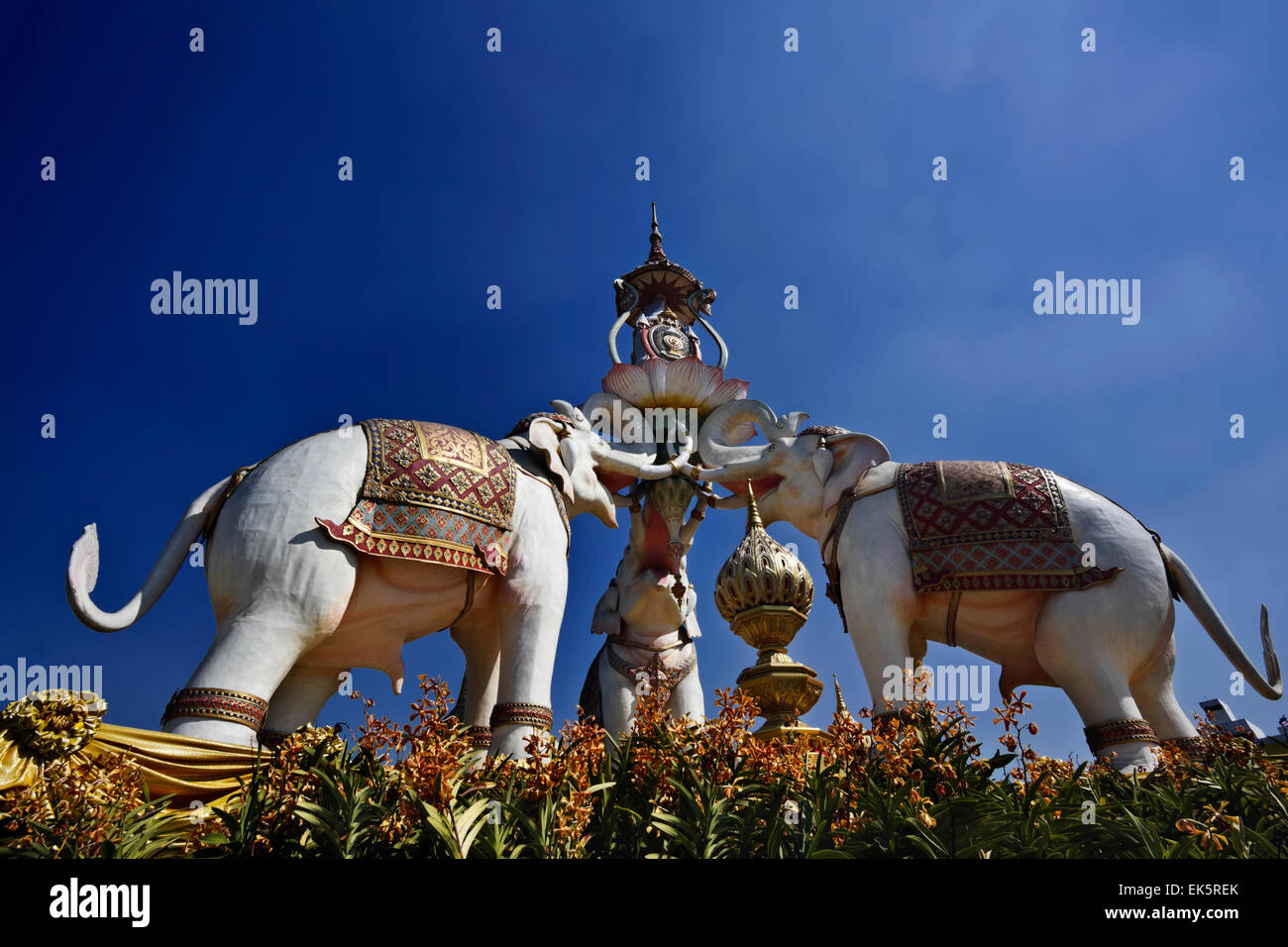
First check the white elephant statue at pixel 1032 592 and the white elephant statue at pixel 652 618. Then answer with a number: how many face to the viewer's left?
1

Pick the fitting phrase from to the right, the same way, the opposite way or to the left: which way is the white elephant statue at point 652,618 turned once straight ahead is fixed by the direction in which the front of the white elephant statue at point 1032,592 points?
to the left

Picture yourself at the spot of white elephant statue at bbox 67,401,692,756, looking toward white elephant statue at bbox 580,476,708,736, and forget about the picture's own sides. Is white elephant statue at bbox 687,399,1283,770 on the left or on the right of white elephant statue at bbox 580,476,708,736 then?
right

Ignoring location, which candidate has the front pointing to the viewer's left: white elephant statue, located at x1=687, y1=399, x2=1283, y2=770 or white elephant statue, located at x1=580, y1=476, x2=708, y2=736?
white elephant statue, located at x1=687, y1=399, x2=1283, y2=770

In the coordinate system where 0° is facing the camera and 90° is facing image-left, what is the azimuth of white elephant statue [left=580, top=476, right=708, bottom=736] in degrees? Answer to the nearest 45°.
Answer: approximately 0°

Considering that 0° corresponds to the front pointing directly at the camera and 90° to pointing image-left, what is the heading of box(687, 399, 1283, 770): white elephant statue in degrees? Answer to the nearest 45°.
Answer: approximately 90°

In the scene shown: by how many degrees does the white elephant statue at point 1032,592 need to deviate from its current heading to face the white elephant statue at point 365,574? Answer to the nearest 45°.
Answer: approximately 45° to its left
